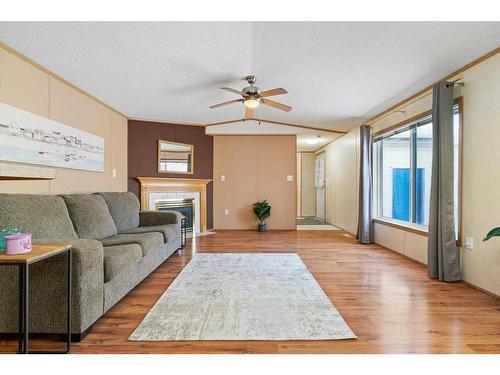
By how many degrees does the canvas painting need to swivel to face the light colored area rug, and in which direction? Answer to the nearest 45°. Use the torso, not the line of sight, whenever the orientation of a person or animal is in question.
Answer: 0° — it already faces it

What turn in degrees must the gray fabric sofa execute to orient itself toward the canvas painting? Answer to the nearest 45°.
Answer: approximately 135° to its left

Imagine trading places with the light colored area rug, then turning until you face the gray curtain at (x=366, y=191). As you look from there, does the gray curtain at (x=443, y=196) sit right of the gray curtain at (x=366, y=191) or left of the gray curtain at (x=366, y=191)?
right

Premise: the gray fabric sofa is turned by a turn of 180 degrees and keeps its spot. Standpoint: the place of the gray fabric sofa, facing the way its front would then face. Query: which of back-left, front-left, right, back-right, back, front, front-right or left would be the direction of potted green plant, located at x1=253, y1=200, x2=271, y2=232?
right

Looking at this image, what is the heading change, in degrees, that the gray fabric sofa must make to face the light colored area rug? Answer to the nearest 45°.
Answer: approximately 45° to its left

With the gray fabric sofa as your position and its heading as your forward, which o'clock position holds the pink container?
The pink container is roughly at 2 o'clock from the gray fabric sofa.

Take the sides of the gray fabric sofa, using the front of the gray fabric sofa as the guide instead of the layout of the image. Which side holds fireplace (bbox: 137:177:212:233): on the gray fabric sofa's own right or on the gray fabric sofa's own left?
on the gray fabric sofa's own left

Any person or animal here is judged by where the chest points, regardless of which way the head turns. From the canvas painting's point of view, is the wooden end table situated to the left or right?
on its right

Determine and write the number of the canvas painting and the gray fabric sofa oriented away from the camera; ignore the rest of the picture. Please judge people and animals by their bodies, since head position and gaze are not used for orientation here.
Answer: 0

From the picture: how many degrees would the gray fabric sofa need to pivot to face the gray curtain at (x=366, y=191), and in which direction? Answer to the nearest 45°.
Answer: approximately 45° to its left

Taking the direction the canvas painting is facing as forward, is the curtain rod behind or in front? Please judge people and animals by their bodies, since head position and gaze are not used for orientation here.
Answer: in front

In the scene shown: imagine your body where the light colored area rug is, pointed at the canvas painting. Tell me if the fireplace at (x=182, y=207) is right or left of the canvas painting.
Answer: right

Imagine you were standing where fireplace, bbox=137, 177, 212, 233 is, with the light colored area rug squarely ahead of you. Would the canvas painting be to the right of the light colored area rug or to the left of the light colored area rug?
right

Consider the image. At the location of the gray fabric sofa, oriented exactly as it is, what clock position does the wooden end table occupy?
The wooden end table is roughly at 2 o'clock from the gray fabric sofa.

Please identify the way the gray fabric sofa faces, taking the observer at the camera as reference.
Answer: facing the viewer and to the right of the viewer
